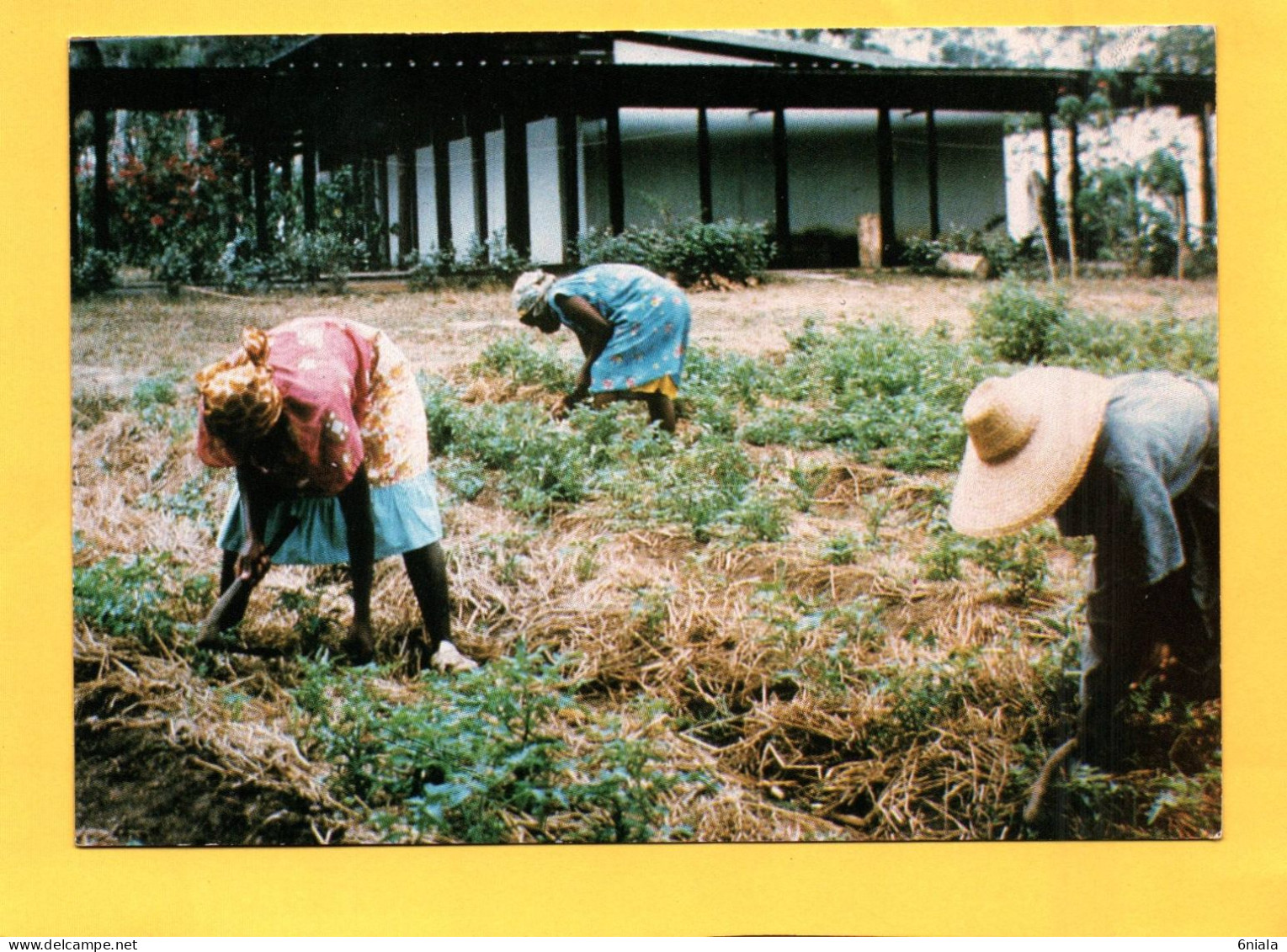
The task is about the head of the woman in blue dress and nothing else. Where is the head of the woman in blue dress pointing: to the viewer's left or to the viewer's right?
to the viewer's left

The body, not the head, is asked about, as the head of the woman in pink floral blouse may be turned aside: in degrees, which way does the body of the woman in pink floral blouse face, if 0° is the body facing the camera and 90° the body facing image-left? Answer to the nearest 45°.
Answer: approximately 45°

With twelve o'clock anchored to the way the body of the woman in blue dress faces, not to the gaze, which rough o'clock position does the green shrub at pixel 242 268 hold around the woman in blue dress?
The green shrub is roughly at 2 o'clock from the woman in blue dress.

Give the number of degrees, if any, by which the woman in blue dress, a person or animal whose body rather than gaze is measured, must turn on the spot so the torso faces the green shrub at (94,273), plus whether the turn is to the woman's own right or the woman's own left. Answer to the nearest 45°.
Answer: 0° — they already face it

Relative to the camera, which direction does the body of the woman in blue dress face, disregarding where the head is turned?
to the viewer's left

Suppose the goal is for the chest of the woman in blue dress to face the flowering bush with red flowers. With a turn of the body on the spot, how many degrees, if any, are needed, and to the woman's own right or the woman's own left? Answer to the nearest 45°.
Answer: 0° — they already face it
